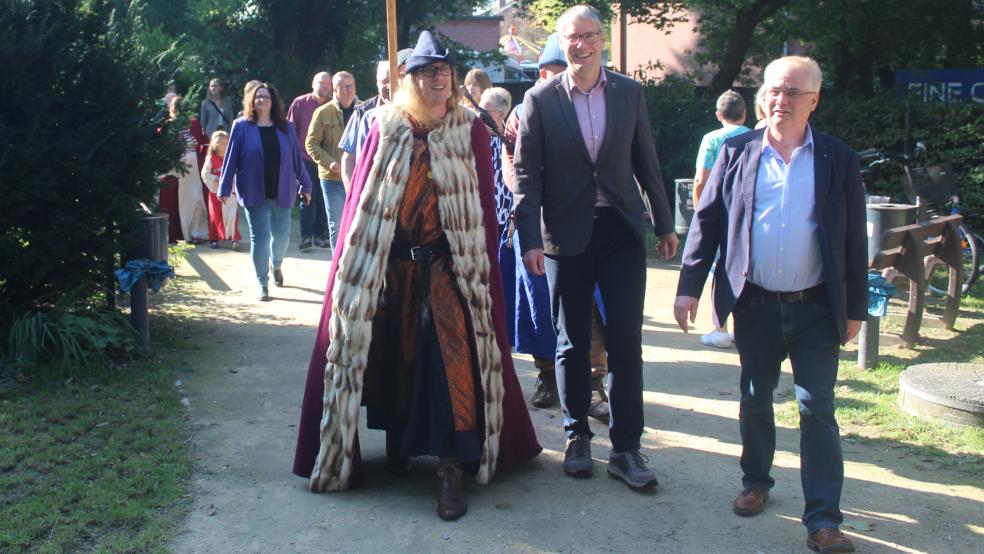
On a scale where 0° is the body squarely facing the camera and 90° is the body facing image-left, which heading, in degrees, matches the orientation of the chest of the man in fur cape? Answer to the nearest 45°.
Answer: approximately 0°

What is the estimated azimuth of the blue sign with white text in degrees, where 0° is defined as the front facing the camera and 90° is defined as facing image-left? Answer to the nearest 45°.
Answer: approximately 0°

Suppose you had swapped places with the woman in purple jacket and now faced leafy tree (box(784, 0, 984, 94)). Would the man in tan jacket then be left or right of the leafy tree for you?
left

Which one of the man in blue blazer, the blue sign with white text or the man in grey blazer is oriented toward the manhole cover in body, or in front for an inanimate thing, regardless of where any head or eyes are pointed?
the blue sign with white text

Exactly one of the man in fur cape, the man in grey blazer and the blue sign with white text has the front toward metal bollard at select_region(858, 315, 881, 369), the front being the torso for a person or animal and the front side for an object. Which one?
the blue sign with white text

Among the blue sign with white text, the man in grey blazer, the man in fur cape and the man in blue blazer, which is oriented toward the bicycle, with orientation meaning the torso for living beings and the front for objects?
the blue sign with white text

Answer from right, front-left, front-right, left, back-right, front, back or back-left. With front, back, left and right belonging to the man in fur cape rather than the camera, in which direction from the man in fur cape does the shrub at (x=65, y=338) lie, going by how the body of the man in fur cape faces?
back-right

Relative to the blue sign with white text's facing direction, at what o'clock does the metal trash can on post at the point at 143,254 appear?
The metal trash can on post is roughly at 1 o'clock from the blue sign with white text.

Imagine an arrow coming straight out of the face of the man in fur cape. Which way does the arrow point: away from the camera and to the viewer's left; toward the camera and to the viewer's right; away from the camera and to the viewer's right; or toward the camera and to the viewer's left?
toward the camera and to the viewer's right
